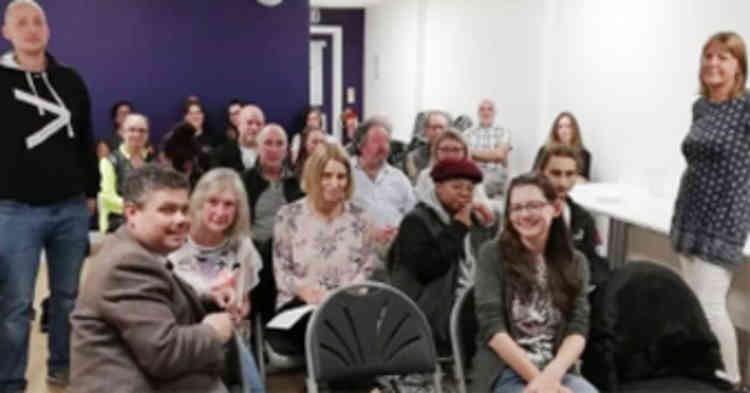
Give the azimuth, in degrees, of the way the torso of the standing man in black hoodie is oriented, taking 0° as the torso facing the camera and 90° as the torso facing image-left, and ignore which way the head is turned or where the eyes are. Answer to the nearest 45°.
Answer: approximately 0°

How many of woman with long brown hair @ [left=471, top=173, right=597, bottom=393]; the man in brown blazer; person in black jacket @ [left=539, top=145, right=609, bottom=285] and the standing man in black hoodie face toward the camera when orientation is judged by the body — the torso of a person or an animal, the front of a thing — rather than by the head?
3

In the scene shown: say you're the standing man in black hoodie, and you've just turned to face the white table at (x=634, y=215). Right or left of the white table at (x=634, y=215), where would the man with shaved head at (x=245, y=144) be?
left

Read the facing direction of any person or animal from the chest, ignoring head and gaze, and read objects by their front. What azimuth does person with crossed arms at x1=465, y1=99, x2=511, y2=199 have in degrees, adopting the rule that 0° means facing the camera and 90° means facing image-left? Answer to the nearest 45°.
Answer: approximately 0°

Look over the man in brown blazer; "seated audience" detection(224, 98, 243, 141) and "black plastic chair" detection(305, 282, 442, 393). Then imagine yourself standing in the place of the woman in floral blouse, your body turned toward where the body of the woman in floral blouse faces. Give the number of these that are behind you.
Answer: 1

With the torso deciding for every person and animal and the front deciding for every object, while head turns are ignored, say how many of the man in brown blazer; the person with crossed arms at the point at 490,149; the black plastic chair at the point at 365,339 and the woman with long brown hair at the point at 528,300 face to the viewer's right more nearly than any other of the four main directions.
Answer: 1

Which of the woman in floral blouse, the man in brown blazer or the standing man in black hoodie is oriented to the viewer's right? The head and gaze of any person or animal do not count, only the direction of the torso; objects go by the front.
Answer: the man in brown blazer
